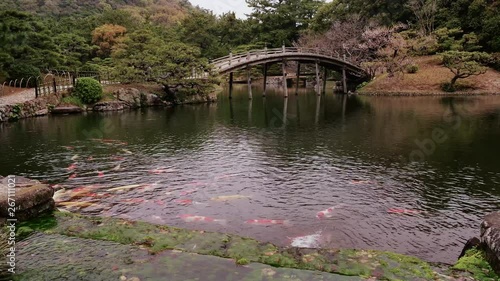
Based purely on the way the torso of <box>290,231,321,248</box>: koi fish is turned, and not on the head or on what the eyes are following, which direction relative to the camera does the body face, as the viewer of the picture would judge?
to the viewer's left

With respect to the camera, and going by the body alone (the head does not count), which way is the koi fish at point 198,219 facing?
to the viewer's left

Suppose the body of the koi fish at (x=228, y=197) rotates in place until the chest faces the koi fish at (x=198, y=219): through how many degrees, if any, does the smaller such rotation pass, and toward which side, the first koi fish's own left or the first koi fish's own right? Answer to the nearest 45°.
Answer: approximately 45° to the first koi fish's own left

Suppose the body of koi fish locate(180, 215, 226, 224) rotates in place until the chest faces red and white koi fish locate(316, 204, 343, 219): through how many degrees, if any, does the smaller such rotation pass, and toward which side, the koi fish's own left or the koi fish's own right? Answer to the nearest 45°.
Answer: approximately 180°

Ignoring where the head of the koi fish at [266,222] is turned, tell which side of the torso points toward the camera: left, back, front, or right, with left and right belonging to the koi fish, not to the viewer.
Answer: left

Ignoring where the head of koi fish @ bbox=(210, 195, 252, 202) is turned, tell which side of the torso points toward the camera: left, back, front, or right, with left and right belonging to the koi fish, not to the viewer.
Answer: left
